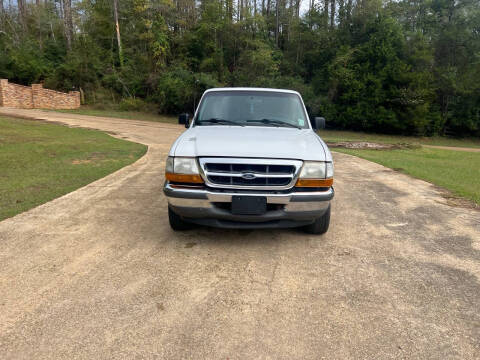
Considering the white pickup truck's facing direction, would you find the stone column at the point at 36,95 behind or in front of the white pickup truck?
behind

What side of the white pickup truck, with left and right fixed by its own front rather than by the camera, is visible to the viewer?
front

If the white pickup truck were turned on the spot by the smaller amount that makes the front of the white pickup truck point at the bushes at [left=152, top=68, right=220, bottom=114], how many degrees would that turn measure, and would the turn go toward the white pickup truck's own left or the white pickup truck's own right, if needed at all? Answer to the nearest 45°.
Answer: approximately 180°

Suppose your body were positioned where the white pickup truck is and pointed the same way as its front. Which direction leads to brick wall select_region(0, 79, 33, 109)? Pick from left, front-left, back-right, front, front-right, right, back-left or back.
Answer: back-right

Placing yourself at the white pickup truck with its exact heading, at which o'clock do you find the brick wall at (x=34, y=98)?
The brick wall is roughly at 5 o'clock from the white pickup truck.

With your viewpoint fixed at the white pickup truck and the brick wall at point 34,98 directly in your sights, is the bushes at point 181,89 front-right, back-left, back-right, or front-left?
front-right
